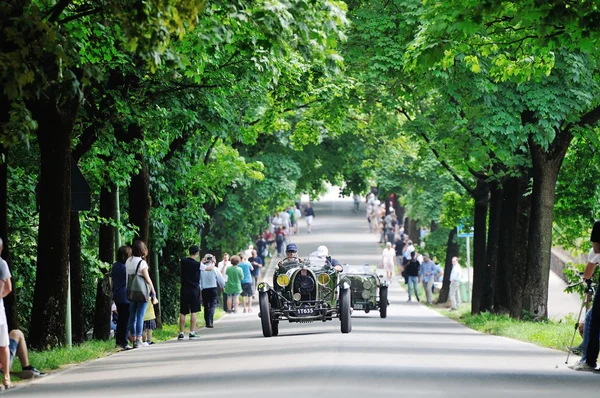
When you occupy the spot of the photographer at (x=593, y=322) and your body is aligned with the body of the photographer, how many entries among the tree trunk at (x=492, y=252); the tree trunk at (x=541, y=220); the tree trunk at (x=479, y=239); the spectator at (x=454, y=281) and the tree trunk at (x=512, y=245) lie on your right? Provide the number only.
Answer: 5

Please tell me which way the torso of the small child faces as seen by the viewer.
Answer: to the viewer's right

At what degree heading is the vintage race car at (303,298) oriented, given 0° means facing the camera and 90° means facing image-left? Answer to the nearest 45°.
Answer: approximately 0°

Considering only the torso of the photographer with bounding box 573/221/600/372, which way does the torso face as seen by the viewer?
to the viewer's left

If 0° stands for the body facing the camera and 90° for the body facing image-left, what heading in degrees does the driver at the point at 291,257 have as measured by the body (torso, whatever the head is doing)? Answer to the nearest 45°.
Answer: approximately 0°

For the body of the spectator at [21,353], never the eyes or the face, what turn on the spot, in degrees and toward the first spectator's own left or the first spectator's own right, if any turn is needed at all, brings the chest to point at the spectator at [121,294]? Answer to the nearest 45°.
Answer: approximately 90° to the first spectator's own left

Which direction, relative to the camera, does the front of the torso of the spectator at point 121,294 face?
to the viewer's right

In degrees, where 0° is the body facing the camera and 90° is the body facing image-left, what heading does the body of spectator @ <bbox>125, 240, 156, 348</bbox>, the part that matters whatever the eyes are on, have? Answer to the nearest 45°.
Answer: approximately 225°

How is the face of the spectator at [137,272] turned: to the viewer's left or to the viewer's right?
to the viewer's right
